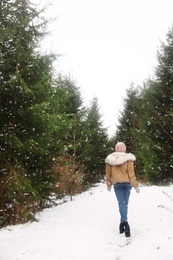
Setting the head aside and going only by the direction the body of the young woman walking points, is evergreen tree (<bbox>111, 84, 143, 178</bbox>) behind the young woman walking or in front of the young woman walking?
in front

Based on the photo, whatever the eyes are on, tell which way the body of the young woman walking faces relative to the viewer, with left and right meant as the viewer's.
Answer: facing away from the viewer

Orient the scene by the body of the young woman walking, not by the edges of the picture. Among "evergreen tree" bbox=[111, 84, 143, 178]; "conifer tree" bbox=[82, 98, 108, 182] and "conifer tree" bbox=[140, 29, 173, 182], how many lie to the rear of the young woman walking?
0

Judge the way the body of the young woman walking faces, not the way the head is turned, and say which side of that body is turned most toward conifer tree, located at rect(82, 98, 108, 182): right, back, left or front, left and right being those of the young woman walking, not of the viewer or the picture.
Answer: front

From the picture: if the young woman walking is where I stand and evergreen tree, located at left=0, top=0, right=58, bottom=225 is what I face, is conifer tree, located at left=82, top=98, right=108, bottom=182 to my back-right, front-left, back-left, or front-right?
front-right

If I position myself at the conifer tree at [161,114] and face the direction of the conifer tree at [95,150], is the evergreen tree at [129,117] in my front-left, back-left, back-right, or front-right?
front-right

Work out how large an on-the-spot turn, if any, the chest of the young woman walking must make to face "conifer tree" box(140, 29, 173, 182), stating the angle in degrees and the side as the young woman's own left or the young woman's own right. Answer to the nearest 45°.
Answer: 0° — they already face it

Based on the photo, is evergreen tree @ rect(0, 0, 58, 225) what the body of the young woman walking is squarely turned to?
no
